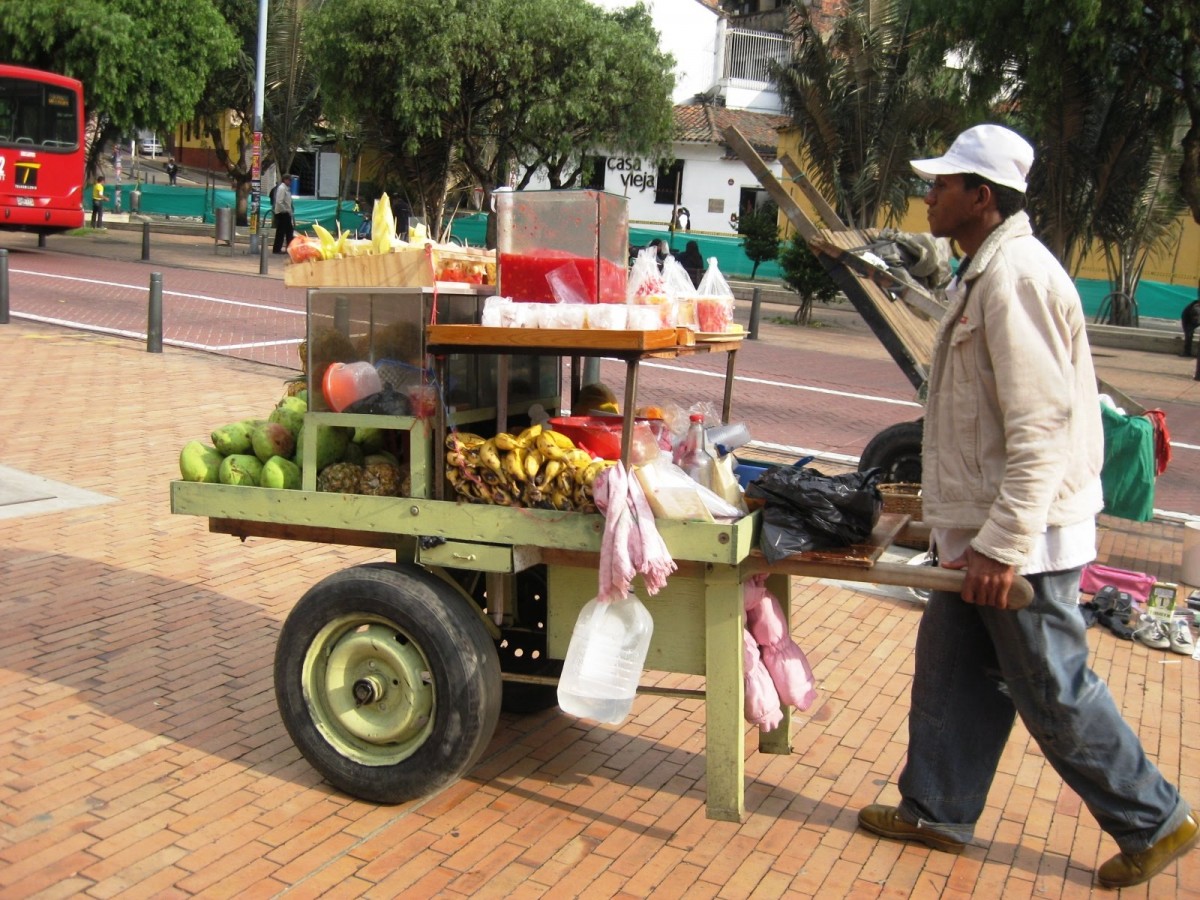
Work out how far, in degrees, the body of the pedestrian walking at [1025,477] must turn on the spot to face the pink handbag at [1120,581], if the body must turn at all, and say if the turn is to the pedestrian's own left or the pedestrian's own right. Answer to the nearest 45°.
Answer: approximately 90° to the pedestrian's own right

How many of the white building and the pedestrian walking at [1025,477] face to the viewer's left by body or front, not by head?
1

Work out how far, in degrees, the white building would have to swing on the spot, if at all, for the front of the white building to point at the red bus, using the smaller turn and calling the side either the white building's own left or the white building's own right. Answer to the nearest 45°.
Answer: approximately 45° to the white building's own right

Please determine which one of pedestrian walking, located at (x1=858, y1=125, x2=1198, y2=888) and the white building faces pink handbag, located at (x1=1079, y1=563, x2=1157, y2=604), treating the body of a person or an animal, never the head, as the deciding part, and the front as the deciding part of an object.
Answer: the white building

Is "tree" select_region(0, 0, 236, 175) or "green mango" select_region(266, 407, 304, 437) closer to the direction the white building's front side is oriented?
the green mango

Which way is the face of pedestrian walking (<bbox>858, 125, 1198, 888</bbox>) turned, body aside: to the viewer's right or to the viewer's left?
to the viewer's left

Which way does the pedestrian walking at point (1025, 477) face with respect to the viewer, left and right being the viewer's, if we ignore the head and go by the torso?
facing to the left of the viewer

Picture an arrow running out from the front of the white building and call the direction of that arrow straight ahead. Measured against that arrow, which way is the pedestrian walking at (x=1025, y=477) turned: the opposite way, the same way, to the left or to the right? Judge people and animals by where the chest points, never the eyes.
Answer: to the right
